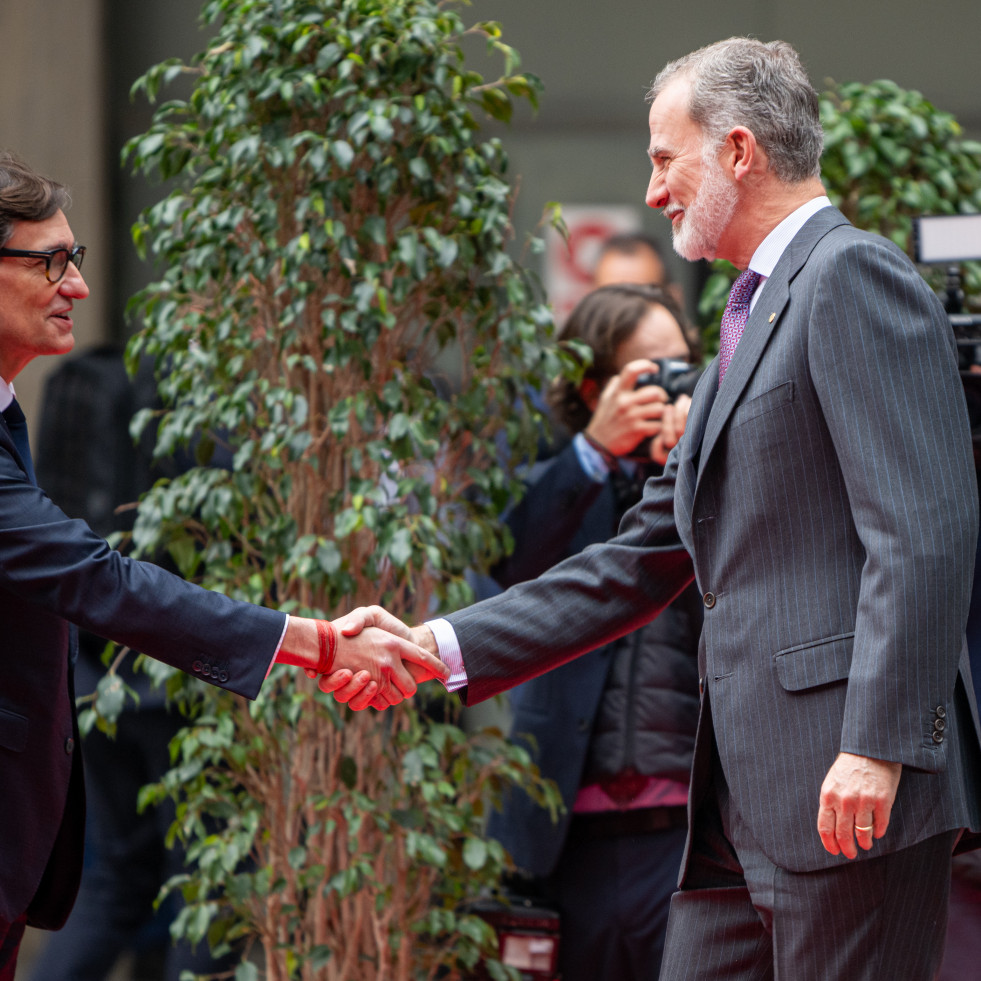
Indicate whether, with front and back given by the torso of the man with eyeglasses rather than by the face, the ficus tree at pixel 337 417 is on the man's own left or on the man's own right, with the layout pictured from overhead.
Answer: on the man's own left

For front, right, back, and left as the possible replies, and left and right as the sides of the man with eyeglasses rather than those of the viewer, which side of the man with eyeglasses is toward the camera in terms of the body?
right

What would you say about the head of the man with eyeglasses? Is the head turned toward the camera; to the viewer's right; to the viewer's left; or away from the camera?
to the viewer's right

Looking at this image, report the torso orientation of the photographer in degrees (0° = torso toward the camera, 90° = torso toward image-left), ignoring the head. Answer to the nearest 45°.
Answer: approximately 315°

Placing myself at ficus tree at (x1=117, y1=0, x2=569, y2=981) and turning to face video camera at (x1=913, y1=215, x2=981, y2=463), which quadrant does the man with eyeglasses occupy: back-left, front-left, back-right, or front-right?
back-right

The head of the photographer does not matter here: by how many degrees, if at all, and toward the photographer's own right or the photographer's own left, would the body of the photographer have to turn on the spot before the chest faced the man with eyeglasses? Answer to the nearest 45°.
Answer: approximately 90° to the photographer's own right
